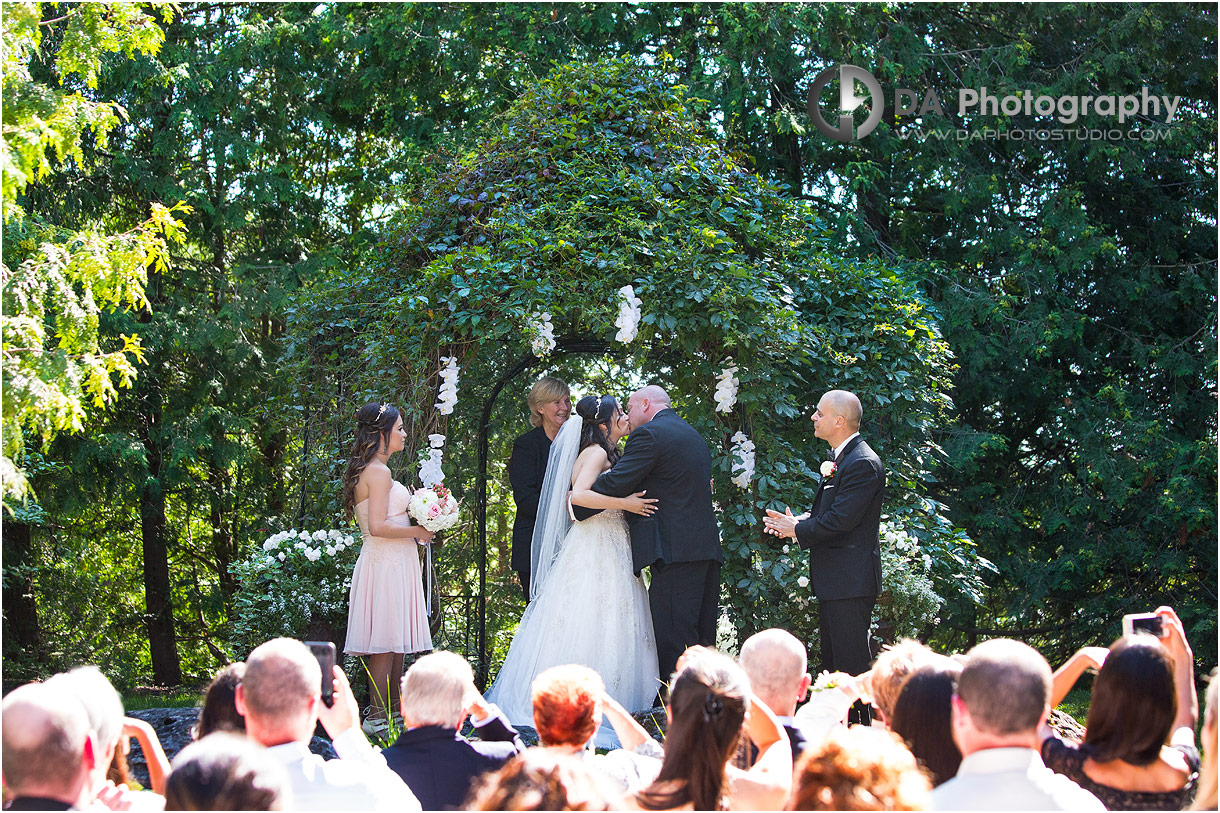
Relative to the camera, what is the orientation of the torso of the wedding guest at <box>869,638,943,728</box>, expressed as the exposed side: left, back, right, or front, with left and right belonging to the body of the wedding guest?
back

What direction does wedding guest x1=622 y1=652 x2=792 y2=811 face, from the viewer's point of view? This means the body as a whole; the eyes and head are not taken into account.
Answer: away from the camera

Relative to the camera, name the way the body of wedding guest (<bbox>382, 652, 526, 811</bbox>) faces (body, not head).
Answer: away from the camera

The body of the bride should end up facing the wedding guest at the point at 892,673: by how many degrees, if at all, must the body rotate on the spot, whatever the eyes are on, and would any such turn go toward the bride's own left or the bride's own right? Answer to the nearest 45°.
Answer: approximately 90° to the bride's own right

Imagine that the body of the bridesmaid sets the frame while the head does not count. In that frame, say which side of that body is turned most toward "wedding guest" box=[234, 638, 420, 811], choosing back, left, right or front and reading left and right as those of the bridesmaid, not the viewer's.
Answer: right

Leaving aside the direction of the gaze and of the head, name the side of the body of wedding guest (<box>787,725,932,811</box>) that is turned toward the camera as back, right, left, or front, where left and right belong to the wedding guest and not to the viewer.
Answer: back

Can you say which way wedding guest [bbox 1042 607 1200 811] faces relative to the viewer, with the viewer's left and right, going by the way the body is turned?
facing away from the viewer

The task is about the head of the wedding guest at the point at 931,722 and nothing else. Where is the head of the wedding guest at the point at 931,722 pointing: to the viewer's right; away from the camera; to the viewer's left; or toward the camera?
away from the camera

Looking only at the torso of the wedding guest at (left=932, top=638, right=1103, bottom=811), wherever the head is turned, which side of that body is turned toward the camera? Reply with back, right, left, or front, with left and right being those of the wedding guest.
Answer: back

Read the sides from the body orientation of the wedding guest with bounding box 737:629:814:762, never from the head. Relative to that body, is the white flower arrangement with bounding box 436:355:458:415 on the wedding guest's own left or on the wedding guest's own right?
on the wedding guest's own left

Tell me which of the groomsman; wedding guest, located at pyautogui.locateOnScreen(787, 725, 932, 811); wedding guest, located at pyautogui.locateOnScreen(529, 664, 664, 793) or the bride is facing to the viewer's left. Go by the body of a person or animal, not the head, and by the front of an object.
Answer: the groomsman

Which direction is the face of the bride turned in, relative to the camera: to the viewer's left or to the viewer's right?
to the viewer's right

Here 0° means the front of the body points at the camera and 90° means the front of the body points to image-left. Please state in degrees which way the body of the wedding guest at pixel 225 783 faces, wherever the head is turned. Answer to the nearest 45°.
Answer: approximately 180°

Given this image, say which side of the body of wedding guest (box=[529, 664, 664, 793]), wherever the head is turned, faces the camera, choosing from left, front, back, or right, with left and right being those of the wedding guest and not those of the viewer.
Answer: back

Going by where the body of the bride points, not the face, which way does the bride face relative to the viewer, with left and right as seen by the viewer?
facing to the right of the viewer

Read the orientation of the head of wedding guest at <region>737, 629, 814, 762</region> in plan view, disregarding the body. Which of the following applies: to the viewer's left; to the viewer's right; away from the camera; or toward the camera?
away from the camera
